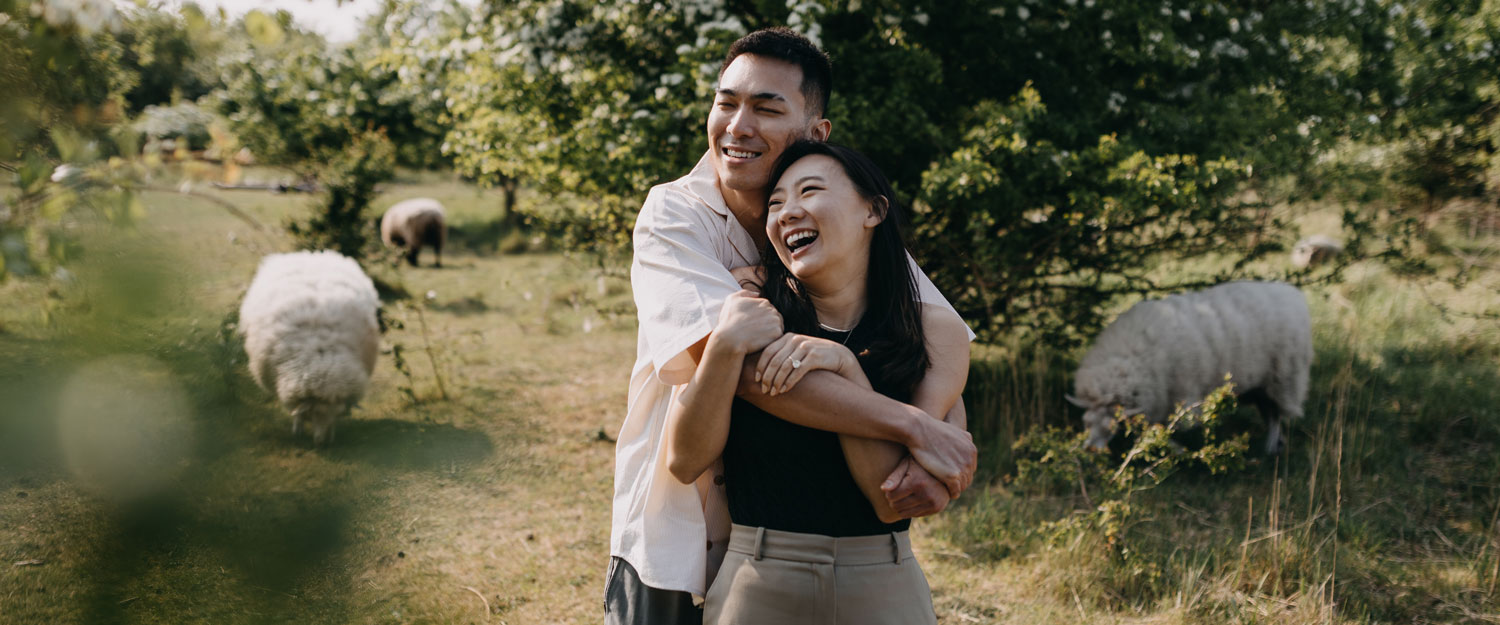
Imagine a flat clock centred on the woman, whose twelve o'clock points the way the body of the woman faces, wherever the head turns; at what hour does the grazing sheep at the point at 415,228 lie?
The grazing sheep is roughly at 5 o'clock from the woman.

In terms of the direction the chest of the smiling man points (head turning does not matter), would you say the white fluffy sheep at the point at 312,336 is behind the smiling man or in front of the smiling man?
behind

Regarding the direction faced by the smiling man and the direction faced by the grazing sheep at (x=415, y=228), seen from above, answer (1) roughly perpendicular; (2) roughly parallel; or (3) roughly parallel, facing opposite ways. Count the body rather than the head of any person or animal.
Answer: roughly perpendicular

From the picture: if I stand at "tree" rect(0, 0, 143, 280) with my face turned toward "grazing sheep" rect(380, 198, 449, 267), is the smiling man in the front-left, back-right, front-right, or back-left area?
front-right

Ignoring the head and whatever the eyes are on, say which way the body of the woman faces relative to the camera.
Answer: toward the camera

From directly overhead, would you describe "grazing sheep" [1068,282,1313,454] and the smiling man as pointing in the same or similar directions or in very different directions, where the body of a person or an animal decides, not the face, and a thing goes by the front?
very different directions

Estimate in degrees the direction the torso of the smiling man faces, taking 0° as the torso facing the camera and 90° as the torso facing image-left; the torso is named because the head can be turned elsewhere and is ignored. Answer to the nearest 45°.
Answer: approximately 315°

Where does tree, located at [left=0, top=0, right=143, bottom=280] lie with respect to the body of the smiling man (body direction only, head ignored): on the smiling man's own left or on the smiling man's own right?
on the smiling man's own right

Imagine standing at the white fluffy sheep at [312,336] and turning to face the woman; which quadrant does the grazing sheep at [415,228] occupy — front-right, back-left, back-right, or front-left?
back-left

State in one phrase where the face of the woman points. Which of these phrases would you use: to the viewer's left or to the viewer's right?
to the viewer's left

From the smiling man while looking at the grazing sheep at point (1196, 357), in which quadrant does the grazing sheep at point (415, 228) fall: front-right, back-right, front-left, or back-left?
front-left
